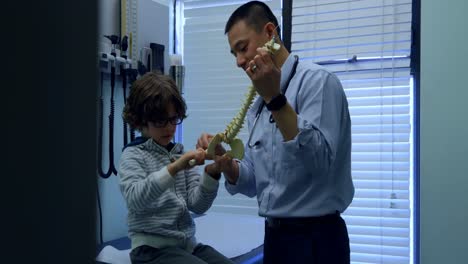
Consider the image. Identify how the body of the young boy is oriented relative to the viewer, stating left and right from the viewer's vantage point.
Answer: facing the viewer and to the right of the viewer

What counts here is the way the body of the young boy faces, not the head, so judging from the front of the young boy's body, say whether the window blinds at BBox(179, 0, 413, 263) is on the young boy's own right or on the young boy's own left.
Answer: on the young boy's own left

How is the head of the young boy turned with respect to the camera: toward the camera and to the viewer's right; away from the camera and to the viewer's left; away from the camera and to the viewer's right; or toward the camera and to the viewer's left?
toward the camera and to the viewer's right
